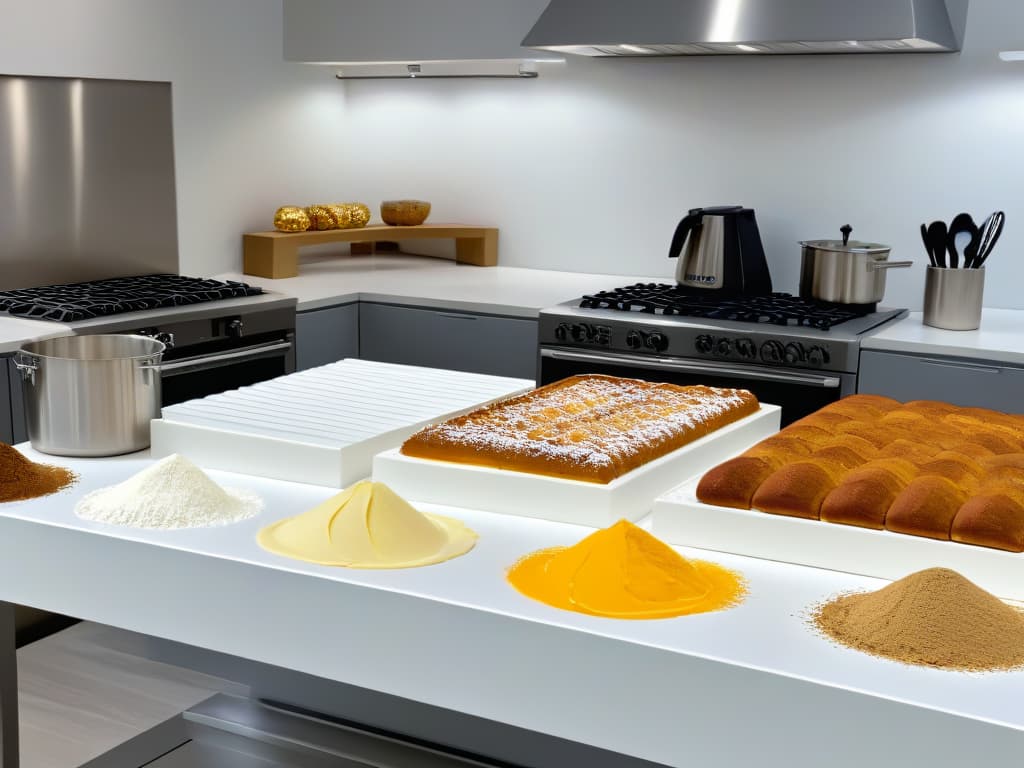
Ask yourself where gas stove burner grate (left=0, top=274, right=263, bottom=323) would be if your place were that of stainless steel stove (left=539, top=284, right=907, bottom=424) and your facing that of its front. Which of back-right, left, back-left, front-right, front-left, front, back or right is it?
front-right

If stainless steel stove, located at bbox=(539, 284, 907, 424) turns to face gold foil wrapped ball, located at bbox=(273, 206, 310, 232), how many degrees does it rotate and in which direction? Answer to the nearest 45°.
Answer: approximately 90° to its right

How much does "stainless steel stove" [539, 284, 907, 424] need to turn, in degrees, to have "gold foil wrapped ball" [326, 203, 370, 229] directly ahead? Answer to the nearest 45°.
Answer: approximately 90° to its right

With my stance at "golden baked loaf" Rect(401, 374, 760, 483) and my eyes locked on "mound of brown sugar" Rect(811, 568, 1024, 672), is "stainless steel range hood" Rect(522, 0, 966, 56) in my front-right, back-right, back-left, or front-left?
back-left

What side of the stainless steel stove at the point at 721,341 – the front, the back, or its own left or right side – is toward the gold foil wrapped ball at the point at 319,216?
right

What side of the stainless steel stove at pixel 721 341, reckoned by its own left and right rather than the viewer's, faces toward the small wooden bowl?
right

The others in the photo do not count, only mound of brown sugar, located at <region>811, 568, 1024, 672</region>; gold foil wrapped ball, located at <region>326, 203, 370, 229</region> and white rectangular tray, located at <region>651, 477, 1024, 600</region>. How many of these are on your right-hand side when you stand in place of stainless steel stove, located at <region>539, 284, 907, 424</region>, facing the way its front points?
1

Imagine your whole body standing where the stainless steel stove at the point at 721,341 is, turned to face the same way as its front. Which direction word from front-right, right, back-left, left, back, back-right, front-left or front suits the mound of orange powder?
front-left

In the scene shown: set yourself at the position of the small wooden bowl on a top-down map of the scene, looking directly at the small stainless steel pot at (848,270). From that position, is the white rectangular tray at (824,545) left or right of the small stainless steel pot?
right

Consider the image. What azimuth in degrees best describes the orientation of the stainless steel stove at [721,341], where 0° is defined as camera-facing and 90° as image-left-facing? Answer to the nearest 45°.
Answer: approximately 45°

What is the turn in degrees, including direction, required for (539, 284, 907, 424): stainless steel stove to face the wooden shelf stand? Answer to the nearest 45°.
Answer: approximately 90° to its right

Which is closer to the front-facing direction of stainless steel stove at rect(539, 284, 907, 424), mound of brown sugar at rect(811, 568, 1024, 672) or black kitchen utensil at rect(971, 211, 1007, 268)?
the mound of brown sugar

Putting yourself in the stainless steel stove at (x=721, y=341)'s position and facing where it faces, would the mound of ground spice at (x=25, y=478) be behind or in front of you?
in front

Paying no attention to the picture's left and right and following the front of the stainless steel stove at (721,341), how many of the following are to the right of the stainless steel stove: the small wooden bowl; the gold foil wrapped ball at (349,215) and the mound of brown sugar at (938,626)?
2

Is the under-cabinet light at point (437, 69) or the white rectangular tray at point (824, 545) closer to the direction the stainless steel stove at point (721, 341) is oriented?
the white rectangular tray

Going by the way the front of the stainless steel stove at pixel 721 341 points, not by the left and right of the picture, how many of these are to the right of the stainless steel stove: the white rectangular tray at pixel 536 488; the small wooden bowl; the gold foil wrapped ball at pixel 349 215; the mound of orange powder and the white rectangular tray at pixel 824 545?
2

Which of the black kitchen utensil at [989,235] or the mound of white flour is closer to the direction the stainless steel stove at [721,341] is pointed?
the mound of white flour
